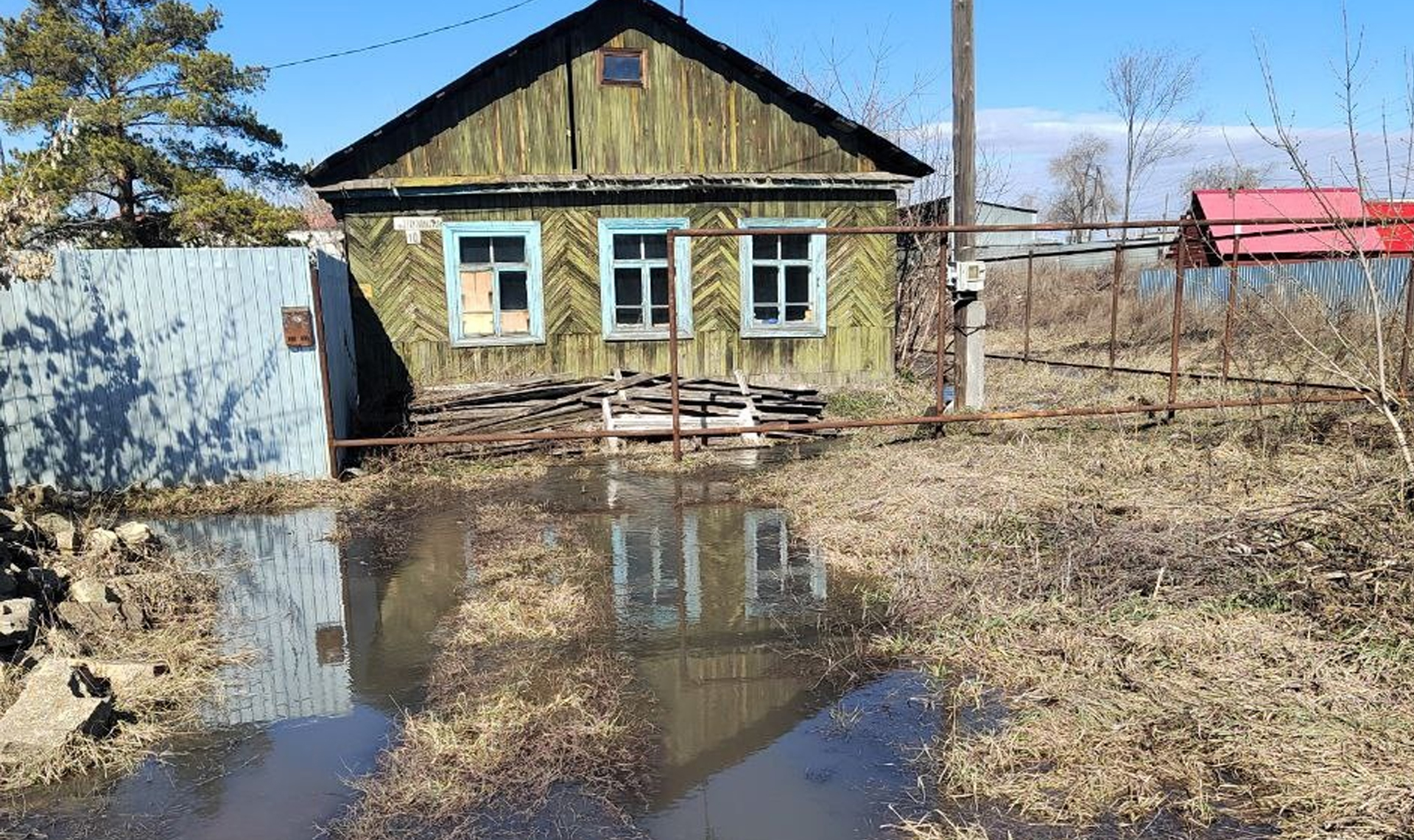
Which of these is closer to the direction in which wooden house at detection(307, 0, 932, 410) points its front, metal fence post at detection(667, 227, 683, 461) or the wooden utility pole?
the metal fence post

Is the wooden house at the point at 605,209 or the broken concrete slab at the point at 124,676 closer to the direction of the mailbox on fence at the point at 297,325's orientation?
the broken concrete slab

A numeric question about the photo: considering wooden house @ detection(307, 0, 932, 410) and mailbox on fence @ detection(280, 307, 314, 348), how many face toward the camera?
2

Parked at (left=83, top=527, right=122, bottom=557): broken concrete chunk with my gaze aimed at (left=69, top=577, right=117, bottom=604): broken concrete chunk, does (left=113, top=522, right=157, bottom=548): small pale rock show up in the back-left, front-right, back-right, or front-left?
back-left

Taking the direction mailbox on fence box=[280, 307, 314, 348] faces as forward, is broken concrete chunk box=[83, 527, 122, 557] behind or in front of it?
in front

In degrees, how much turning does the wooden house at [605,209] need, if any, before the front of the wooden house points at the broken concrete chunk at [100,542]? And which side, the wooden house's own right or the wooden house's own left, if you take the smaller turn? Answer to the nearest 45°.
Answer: approximately 45° to the wooden house's own right

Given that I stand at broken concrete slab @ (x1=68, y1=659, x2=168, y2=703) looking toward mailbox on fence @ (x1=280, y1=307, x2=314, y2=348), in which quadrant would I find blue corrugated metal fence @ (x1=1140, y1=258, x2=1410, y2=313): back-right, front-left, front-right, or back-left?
front-right

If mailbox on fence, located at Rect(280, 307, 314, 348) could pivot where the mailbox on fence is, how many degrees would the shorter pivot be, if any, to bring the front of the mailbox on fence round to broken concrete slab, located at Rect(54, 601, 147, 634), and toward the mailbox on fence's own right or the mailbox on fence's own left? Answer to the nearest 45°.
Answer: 0° — it already faces it

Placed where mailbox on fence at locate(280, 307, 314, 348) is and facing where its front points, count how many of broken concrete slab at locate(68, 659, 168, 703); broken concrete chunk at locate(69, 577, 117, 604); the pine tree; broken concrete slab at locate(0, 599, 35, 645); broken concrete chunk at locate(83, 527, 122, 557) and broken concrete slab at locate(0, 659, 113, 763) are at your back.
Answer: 1

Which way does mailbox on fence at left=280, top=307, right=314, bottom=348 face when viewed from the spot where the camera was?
facing the viewer

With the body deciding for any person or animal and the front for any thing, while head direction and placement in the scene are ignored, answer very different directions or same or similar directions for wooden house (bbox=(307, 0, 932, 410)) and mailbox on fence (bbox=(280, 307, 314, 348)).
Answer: same or similar directions

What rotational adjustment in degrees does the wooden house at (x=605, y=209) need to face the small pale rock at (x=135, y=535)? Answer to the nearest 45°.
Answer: approximately 45° to its right

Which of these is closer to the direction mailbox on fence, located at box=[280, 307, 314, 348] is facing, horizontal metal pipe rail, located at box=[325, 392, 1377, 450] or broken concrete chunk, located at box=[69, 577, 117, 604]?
the broken concrete chunk

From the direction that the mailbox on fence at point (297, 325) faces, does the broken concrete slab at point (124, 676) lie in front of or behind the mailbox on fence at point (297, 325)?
in front

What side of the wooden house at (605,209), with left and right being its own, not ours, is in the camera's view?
front

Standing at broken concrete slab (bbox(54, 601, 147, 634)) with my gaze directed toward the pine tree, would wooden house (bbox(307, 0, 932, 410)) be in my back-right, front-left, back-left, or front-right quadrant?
front-right

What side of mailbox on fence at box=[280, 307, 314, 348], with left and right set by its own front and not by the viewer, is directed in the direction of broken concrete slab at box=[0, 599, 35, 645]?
front

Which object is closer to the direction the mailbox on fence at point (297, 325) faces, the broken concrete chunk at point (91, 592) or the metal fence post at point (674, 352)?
the broken concrete chunk

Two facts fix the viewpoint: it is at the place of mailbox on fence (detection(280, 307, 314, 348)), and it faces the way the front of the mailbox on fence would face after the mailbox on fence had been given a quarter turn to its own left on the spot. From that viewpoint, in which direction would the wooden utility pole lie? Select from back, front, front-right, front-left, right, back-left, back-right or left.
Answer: front
